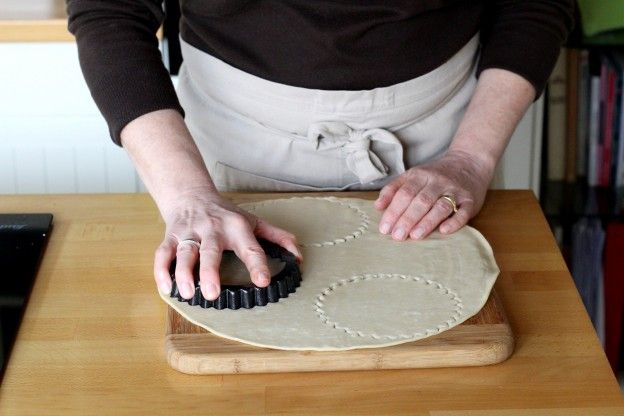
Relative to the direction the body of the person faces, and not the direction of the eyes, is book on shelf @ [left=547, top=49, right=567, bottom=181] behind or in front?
behind
